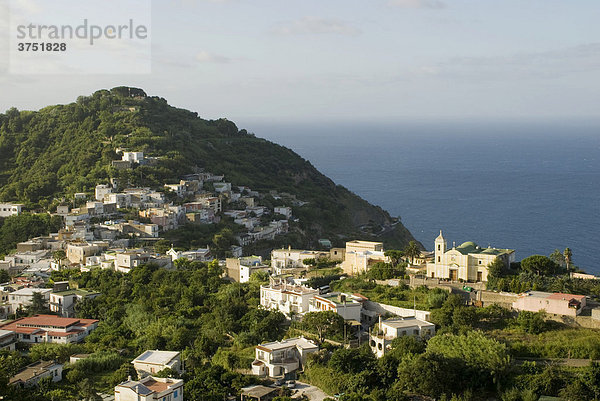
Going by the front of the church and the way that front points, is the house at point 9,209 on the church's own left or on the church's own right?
on the church's own right

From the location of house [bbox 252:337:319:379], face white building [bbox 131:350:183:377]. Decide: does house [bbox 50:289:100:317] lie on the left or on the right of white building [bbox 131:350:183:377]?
right

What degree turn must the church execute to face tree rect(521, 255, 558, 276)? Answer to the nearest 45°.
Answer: approximately 135° to its left

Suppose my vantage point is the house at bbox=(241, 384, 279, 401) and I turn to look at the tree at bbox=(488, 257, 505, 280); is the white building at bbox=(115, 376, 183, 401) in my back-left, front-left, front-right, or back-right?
back-left

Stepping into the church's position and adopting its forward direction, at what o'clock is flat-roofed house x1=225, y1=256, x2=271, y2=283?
The flat-roofed house is roughly at 2 o'clock from the church.

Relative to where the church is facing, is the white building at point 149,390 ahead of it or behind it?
ahead

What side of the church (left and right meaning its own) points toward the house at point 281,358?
front

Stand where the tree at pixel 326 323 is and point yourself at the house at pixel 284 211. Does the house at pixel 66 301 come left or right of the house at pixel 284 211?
left

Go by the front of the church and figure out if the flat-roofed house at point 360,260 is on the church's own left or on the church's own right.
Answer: on the church's own right

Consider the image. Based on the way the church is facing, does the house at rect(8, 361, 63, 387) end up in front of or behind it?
in front

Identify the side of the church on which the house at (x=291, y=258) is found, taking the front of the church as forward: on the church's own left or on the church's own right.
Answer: on the church's own right

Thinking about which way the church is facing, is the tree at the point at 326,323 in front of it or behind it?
in front

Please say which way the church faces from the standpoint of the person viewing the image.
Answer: facing the viewer and to the left of the viewer

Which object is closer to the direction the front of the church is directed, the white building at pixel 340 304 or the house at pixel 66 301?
the white building

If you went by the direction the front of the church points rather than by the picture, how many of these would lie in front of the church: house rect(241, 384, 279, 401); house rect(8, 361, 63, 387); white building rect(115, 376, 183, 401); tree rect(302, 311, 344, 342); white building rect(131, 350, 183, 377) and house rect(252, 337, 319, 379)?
6

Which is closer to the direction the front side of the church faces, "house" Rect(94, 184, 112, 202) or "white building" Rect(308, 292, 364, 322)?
the white building

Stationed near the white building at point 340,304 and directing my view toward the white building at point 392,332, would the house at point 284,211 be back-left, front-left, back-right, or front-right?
back-left
